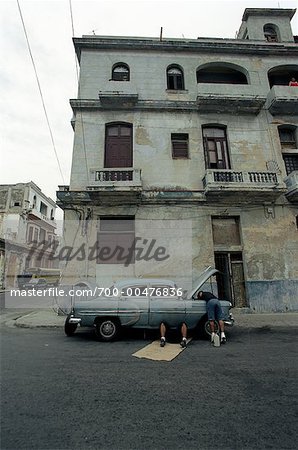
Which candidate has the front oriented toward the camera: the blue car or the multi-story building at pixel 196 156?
the multi-story building

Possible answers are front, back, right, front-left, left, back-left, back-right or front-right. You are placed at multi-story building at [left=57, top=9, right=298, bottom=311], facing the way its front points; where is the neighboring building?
back-right

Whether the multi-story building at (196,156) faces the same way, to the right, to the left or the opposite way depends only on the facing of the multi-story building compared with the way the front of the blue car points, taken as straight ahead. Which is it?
to the right

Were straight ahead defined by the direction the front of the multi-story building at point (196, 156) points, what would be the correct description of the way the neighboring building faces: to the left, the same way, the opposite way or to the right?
to the left

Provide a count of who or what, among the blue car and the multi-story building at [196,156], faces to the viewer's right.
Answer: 1

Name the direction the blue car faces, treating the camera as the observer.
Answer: facing to the right of the viewer

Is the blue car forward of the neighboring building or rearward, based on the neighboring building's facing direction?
forward

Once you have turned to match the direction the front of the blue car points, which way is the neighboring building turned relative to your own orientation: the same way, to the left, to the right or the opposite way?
the same way

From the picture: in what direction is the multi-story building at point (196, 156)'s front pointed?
toward the camera

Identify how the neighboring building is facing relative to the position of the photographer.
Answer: facing the viewer and to the right of the viewer

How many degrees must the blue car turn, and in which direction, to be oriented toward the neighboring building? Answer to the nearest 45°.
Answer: approximately 135° to its left

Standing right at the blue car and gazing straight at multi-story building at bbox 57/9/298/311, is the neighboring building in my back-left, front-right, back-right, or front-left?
front-left

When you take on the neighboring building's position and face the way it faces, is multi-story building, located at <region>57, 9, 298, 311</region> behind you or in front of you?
in front
